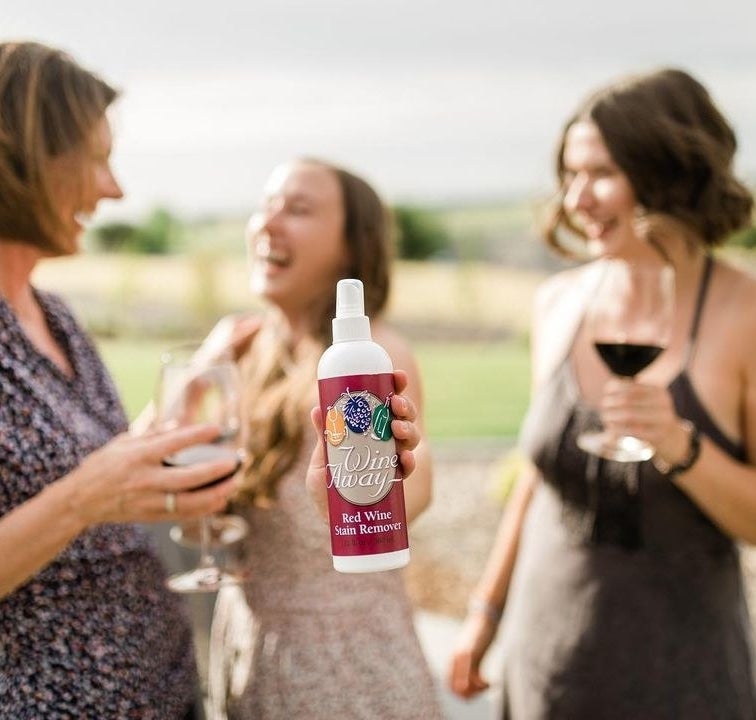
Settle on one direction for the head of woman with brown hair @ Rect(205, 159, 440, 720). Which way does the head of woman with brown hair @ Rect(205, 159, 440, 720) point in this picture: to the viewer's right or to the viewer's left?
to the viewer's left

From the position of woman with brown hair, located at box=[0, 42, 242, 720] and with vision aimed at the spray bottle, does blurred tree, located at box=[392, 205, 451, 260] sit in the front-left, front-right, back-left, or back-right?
back-left

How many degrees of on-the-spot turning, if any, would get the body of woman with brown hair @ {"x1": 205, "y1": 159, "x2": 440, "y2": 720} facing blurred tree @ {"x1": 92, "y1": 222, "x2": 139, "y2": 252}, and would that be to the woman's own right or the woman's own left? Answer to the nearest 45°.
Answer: approximately 135° to the woman's own right

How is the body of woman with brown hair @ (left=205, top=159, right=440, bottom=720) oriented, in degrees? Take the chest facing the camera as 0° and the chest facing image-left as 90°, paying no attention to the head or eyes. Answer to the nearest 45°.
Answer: approximately 45°

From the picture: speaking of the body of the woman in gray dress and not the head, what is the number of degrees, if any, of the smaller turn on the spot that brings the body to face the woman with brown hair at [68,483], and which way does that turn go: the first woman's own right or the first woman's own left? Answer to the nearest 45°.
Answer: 0° — they already face them

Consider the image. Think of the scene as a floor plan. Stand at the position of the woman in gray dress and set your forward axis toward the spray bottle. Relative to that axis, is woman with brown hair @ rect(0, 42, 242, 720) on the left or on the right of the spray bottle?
right

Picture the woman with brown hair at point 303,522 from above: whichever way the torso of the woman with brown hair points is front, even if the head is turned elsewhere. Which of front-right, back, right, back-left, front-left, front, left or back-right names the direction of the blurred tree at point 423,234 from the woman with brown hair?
back-right

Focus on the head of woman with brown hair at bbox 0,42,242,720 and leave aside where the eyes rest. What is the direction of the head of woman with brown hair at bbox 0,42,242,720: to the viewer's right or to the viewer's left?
to the viewer's right

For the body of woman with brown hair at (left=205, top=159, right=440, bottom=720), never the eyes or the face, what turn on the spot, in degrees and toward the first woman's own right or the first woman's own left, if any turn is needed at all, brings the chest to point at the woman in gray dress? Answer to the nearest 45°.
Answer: approximately 135° to the first woman's own left

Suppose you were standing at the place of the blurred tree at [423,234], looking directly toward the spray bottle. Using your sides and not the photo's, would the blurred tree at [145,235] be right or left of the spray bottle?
right

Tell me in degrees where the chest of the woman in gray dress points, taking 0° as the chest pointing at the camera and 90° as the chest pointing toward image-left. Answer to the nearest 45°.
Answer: approximately 45°
